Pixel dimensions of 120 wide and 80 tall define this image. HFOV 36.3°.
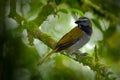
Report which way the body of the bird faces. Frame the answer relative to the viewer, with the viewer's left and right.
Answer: facing to the right of the viewer
